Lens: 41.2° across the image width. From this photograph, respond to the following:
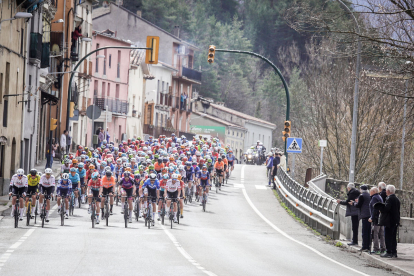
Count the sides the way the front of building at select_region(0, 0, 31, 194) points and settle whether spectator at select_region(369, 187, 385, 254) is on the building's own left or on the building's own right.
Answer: on the building's own right

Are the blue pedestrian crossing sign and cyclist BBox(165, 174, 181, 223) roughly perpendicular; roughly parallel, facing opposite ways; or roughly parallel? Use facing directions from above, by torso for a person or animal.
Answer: roughly parallel

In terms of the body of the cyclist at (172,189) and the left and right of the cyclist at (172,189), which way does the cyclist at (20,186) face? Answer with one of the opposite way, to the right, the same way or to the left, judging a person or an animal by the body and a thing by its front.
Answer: the same way

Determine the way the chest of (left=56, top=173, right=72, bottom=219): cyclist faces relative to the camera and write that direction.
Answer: toward the camera

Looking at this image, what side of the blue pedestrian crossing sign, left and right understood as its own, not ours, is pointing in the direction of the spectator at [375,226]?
front

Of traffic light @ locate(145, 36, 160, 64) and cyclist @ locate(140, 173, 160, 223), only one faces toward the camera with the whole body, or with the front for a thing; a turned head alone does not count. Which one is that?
the cyclist

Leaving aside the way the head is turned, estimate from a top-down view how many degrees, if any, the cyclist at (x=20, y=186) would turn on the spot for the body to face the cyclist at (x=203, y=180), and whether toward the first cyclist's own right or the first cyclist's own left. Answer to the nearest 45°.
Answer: approximately 135° to the first cyclist's own left

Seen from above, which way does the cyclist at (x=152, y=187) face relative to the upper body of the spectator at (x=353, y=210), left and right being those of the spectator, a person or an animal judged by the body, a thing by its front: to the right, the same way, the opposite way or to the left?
to the left

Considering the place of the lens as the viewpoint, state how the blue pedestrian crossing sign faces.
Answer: facing the viewer

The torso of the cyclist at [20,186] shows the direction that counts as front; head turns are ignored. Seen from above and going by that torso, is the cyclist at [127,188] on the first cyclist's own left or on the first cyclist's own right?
on the first cyclist's own left

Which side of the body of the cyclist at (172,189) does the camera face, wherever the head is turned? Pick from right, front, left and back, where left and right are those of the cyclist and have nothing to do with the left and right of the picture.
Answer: front

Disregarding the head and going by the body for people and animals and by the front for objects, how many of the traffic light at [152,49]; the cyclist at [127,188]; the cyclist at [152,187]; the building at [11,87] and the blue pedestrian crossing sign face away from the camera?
1

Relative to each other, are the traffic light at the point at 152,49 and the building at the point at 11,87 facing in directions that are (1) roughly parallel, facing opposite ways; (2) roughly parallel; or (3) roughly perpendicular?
roughly perpendicular

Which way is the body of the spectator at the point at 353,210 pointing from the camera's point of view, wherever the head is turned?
to the viewer's left

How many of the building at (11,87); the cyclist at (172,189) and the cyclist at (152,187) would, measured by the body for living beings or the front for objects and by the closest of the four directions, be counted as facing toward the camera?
2
